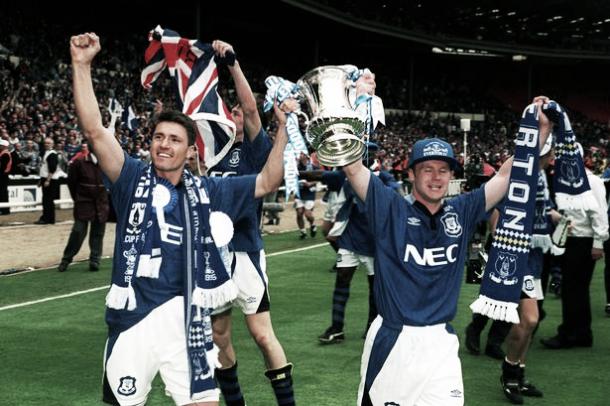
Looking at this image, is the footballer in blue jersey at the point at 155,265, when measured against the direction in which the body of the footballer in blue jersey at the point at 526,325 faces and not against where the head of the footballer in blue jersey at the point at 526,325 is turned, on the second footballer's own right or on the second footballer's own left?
on the second footballer's own right

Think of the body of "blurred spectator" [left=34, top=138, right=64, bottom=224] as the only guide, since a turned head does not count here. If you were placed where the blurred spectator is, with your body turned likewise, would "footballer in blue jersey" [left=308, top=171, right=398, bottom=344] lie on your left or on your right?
on your left

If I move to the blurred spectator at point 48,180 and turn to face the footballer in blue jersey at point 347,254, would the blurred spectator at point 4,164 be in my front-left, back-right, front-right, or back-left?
back-right

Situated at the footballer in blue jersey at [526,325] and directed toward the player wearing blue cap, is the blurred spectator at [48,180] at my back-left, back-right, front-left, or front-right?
back-right

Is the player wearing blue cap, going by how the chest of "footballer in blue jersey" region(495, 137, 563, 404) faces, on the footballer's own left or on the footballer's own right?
on the footballer's own right

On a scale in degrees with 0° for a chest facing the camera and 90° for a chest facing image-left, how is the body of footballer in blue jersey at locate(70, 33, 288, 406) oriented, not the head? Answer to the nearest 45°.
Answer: approximately 0°

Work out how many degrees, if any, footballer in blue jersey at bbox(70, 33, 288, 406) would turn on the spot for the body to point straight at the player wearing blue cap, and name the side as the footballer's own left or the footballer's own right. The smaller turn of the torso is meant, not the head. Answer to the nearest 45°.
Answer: approximately 90° to the footballer's own left

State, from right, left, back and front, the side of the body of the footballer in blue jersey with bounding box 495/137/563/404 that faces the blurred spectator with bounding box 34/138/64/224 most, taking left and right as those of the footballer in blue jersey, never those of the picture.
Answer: back

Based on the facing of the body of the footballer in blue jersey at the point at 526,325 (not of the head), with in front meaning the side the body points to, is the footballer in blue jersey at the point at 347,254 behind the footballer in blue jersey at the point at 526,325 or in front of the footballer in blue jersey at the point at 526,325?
behind
